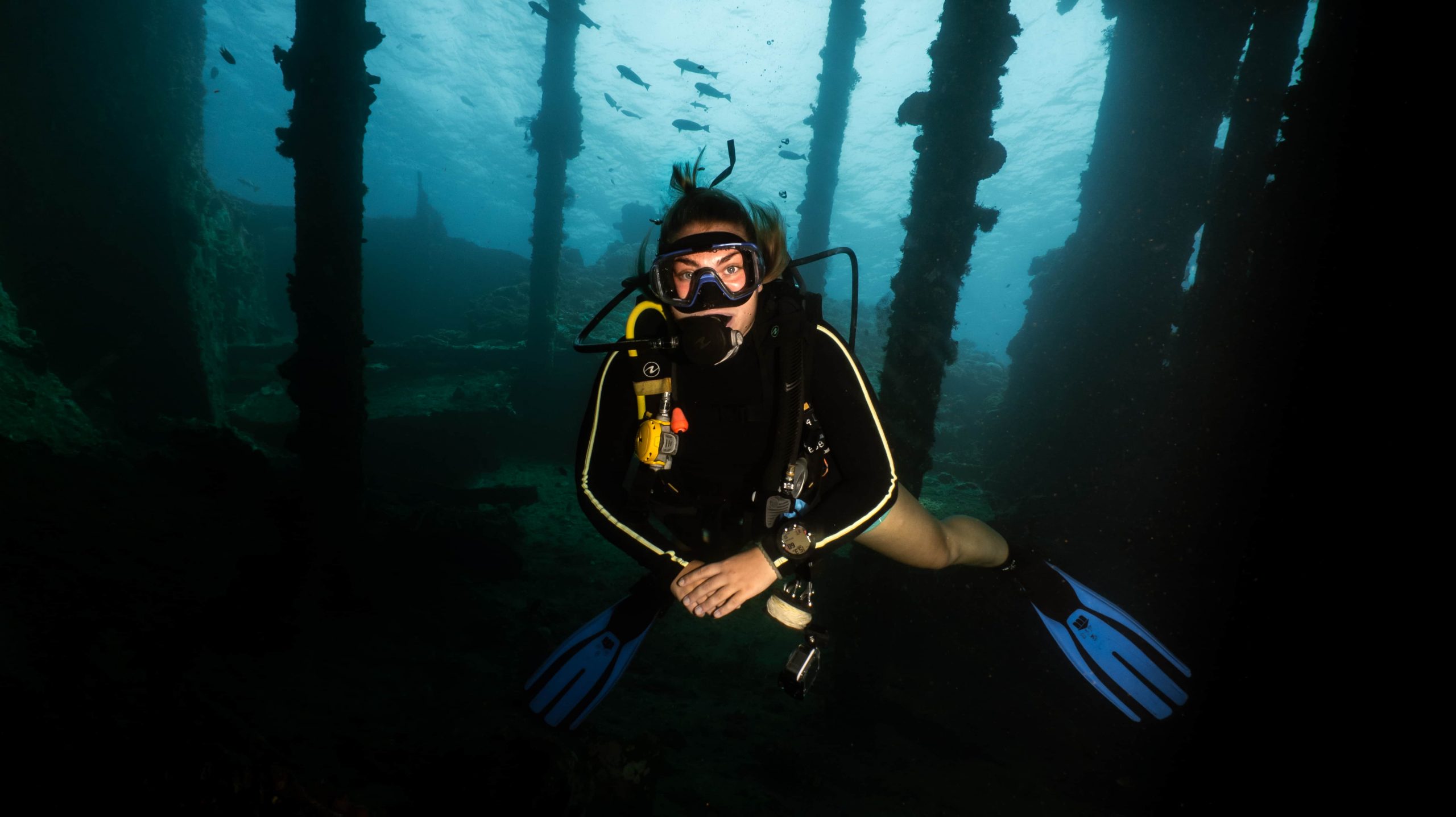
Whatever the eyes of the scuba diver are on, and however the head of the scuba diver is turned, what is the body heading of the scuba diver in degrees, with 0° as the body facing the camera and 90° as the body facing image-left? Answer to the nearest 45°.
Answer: approximately 0°
